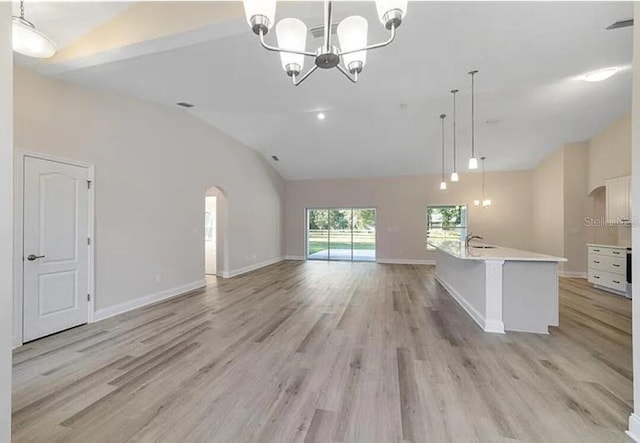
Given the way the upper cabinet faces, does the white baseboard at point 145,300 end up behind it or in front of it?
in front

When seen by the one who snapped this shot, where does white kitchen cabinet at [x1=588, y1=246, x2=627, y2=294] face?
facing the viewer and to the left of the viewer

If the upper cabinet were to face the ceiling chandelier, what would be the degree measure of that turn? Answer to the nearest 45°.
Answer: approximately 45° to its left

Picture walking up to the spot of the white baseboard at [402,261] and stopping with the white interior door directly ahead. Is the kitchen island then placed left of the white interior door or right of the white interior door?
left

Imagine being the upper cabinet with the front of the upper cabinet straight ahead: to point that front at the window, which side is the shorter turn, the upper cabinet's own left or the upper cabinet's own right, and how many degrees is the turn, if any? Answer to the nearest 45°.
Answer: approximately 45° to the upper cabinet's own right

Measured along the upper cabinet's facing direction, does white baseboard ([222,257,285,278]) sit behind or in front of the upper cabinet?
in front

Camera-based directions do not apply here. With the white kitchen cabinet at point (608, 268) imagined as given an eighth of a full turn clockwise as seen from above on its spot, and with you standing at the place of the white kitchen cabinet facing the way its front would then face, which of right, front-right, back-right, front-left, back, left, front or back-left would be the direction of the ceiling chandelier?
left

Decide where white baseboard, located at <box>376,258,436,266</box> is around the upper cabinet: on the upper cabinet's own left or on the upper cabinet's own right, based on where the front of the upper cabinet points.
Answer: on the upper cabinet's own right

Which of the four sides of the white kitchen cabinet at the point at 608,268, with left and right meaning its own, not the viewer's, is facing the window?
right

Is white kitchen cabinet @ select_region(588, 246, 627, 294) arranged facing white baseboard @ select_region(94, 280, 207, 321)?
yes
